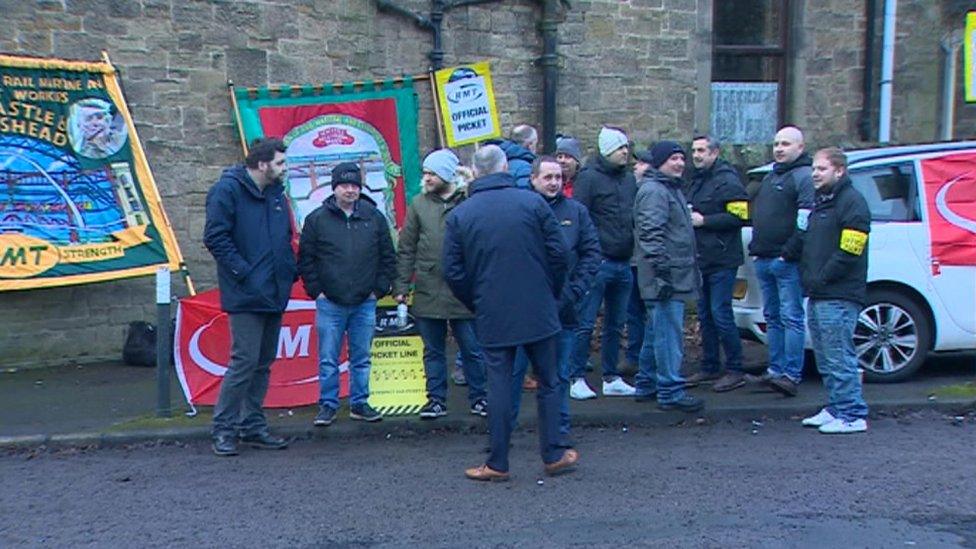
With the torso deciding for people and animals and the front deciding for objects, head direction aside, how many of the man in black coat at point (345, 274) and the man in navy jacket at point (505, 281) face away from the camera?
1

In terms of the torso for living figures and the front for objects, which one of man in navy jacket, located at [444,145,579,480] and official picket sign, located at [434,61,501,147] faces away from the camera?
the man in navy jacket

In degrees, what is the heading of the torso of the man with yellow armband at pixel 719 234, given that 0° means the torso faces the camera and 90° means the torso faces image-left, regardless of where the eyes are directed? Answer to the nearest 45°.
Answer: approximately 45°

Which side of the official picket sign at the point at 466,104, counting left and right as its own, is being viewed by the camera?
front

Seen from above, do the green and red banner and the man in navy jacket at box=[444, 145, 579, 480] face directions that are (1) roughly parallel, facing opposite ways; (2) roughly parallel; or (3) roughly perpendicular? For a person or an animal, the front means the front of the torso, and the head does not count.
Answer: roughly parallel, facing opposite ways

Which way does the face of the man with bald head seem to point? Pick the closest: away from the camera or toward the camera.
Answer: toward the camera

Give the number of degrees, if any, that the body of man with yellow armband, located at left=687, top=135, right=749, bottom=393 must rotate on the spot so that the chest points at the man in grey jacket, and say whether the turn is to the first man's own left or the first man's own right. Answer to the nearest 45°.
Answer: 0° — they already face them

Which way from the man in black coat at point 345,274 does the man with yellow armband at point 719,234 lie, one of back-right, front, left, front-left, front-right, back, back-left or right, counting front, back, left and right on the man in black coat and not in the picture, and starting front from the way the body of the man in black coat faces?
left

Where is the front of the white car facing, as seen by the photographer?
facing away from the viewer and to the right of the viewer

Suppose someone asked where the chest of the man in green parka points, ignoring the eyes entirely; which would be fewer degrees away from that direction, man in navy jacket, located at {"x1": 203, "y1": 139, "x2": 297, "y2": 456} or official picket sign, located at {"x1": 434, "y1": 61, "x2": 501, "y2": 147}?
the man in navy jacket

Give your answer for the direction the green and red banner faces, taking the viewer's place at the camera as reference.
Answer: facing the viewer

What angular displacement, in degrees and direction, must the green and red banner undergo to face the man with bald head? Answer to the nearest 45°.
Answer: approximately 45° to its left

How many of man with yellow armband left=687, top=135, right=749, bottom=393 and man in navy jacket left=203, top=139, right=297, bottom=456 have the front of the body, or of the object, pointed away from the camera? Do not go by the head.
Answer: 0

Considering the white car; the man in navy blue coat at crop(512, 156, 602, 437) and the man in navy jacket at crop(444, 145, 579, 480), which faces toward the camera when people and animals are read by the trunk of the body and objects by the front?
the man in navy blue coat
